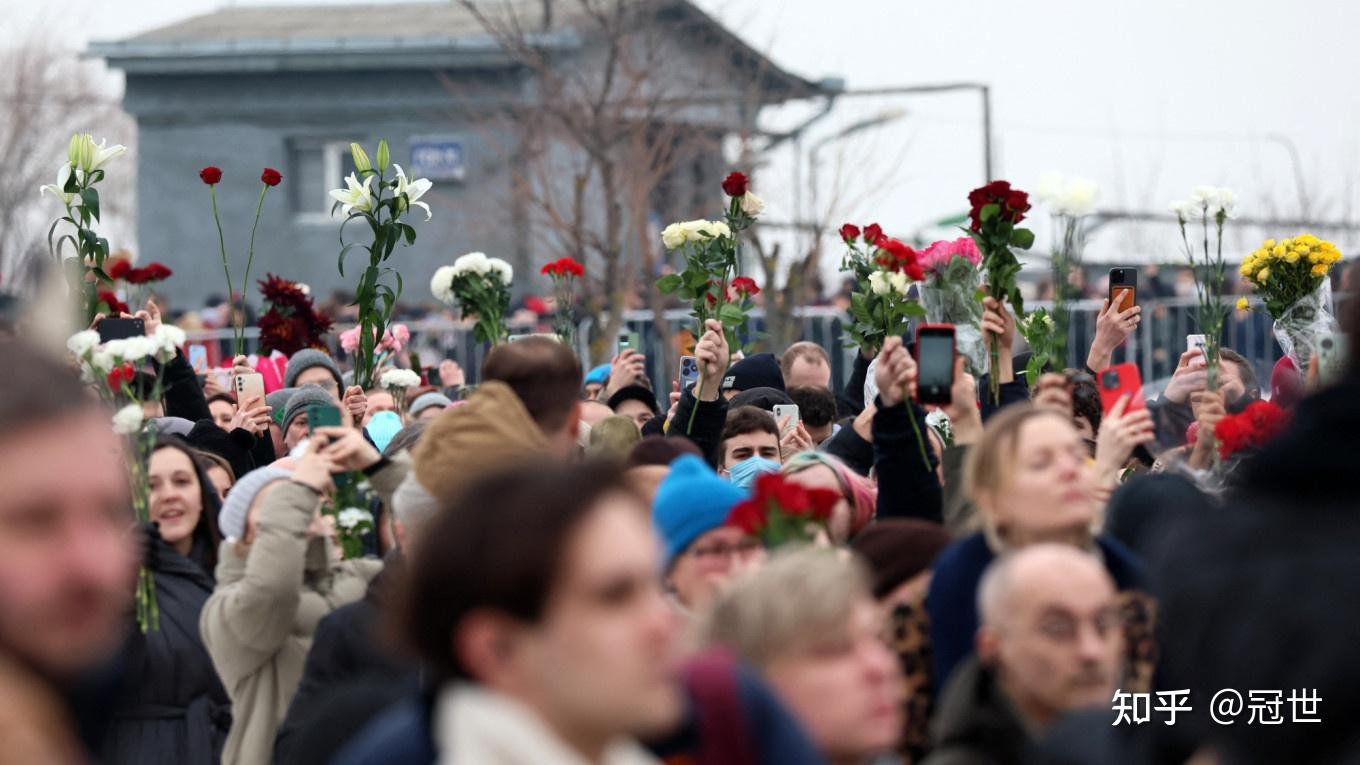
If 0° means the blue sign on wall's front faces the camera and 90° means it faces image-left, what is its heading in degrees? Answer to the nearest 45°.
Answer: approximately 0°

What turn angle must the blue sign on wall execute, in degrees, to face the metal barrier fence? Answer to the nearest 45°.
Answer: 0° — it already faces it

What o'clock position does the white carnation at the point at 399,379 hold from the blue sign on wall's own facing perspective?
The white carnation is roughly at 12 o'clock from the blue sign on wall.
